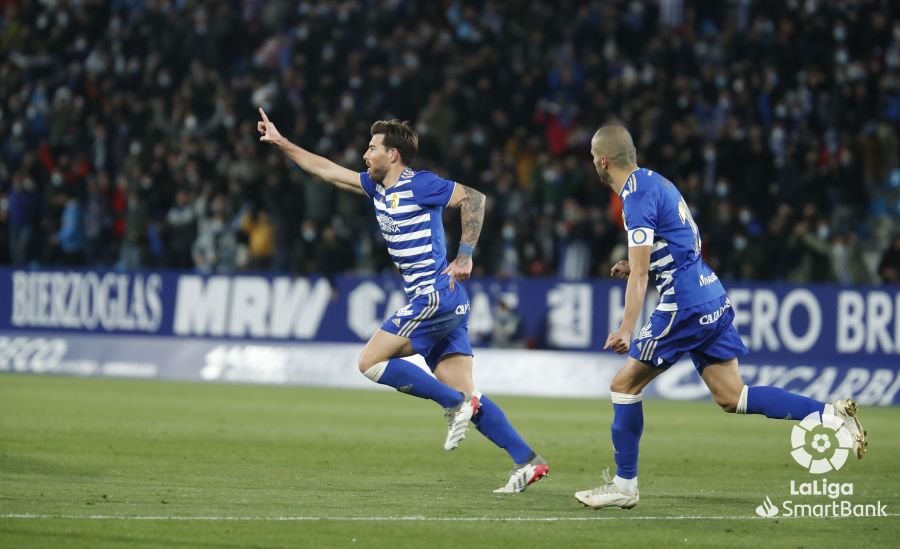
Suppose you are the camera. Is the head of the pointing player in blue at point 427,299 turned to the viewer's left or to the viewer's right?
to the viewer's left

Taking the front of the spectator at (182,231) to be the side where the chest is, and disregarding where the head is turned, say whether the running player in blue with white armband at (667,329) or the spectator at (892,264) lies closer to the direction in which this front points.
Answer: the running player in blue with white armband

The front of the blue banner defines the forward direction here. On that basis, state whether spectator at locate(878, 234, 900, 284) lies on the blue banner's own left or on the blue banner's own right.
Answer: on the blue banner's own left

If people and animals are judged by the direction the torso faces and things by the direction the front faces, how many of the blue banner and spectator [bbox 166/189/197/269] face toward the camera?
2

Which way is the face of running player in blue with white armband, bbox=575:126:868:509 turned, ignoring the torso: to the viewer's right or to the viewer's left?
to the viewer's left

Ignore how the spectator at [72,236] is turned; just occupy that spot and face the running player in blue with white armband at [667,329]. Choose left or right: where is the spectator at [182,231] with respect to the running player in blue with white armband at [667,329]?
left

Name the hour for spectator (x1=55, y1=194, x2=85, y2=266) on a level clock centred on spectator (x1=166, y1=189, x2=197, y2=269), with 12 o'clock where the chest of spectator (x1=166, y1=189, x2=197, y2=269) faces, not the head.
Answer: spectator (x1=55, y1=194, x2=85, y2=266) is roughly at 4 o'clock from spectator (x1=166, y1=189, x2=197, y2=269).

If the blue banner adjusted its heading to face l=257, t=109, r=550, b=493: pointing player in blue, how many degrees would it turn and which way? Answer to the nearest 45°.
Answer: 0° — it already faces them

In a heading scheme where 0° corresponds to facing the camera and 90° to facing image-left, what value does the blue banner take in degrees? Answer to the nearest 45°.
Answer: approximately 0°
